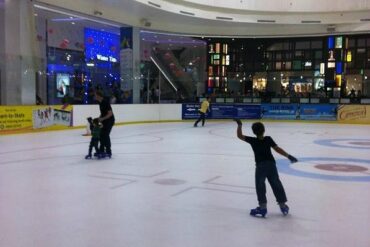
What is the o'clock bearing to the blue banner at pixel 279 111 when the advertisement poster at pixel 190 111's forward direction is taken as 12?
The blue banner is roughly at 9 o'clock from the advertisement poster.

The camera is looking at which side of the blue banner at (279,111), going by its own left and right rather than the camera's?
front

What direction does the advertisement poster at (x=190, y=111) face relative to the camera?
toward the camera

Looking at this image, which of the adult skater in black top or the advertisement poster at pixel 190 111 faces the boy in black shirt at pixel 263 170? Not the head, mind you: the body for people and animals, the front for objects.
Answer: the advertisement poster

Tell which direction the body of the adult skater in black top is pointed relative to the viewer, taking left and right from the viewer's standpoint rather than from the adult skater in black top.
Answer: facing to the left of the viewer

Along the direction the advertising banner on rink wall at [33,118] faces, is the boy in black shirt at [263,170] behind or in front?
in front

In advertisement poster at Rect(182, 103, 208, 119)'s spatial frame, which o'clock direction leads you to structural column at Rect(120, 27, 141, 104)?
The structural column is roughly at 2 o'clock from the advertisement poster.

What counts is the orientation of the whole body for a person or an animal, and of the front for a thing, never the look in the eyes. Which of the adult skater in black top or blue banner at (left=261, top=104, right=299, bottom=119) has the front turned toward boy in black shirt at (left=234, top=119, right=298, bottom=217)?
the blue banner

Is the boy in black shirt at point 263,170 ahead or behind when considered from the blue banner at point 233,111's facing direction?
ahead

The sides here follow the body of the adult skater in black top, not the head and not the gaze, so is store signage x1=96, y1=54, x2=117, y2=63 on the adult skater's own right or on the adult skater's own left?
on the adult skater's own right

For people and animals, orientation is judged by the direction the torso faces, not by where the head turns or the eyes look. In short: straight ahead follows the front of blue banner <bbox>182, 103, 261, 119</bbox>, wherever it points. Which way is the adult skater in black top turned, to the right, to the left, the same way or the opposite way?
to the right

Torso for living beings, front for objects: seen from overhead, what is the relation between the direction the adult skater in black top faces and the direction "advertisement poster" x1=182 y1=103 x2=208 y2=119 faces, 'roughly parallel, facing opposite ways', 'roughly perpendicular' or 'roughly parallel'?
roughly perpendicular

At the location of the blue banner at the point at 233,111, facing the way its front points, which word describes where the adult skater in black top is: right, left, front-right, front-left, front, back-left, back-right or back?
front

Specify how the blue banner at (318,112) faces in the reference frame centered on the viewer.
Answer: facing the viewer

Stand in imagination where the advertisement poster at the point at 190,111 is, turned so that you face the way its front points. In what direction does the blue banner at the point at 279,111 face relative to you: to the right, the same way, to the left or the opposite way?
the same way

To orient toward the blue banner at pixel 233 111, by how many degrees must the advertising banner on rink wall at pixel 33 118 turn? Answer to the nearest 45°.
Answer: approximately 90° to its left
